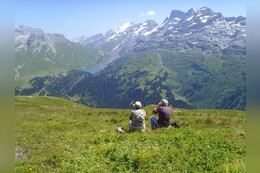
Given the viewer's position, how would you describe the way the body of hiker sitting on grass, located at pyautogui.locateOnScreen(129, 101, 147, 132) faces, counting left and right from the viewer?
facing away from the viewer

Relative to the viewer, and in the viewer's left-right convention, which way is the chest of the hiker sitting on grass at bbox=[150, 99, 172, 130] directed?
facing away from the viewer and to the left of the viewer

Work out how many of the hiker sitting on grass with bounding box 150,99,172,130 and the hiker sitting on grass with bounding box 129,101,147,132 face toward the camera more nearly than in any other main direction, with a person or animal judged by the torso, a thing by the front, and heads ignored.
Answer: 0

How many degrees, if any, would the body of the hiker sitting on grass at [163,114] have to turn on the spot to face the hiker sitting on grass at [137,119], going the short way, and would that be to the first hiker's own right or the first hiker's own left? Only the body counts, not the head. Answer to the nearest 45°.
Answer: approximately 90° to the first hiker's own left

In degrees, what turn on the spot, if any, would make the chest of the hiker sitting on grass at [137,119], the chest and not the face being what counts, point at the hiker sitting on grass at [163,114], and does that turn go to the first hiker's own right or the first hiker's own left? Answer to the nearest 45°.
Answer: approximately 45° to the first hiker's own right
